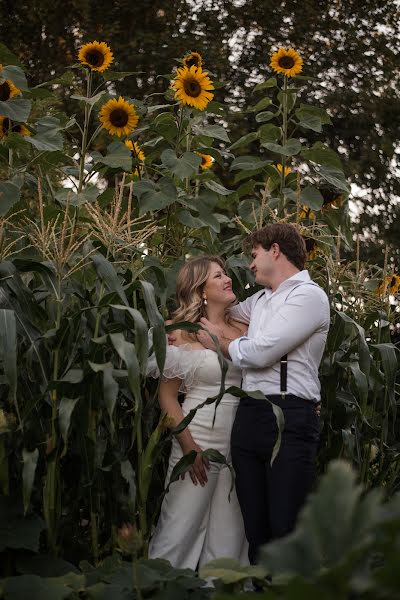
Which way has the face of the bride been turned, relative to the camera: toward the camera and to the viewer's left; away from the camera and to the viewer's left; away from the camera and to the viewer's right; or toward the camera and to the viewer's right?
toward the camera and to the viewer's right

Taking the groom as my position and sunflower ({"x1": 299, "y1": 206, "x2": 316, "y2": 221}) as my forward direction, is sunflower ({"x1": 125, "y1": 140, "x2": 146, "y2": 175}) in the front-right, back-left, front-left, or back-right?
front-left

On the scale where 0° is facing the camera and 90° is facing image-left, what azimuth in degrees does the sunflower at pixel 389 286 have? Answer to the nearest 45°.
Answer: approximately 315°

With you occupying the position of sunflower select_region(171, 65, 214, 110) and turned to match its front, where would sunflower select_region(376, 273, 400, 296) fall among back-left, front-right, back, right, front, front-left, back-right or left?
left

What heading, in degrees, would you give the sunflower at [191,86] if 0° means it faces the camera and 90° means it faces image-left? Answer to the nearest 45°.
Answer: approximately 0°

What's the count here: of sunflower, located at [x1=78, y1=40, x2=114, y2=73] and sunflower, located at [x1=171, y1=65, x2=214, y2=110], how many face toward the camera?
2

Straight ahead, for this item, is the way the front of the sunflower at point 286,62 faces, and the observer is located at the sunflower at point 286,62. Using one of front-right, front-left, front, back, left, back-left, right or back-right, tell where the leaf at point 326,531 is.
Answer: front

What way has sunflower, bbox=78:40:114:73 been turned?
toward the camera

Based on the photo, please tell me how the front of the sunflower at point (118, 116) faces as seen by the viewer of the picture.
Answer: facing the viewer

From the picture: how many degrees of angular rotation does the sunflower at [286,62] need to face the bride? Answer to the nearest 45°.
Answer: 0° — it already faces them

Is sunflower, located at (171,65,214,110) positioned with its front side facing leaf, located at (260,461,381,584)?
yes

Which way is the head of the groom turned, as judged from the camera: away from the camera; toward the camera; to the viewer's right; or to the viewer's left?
to the viewer's left
